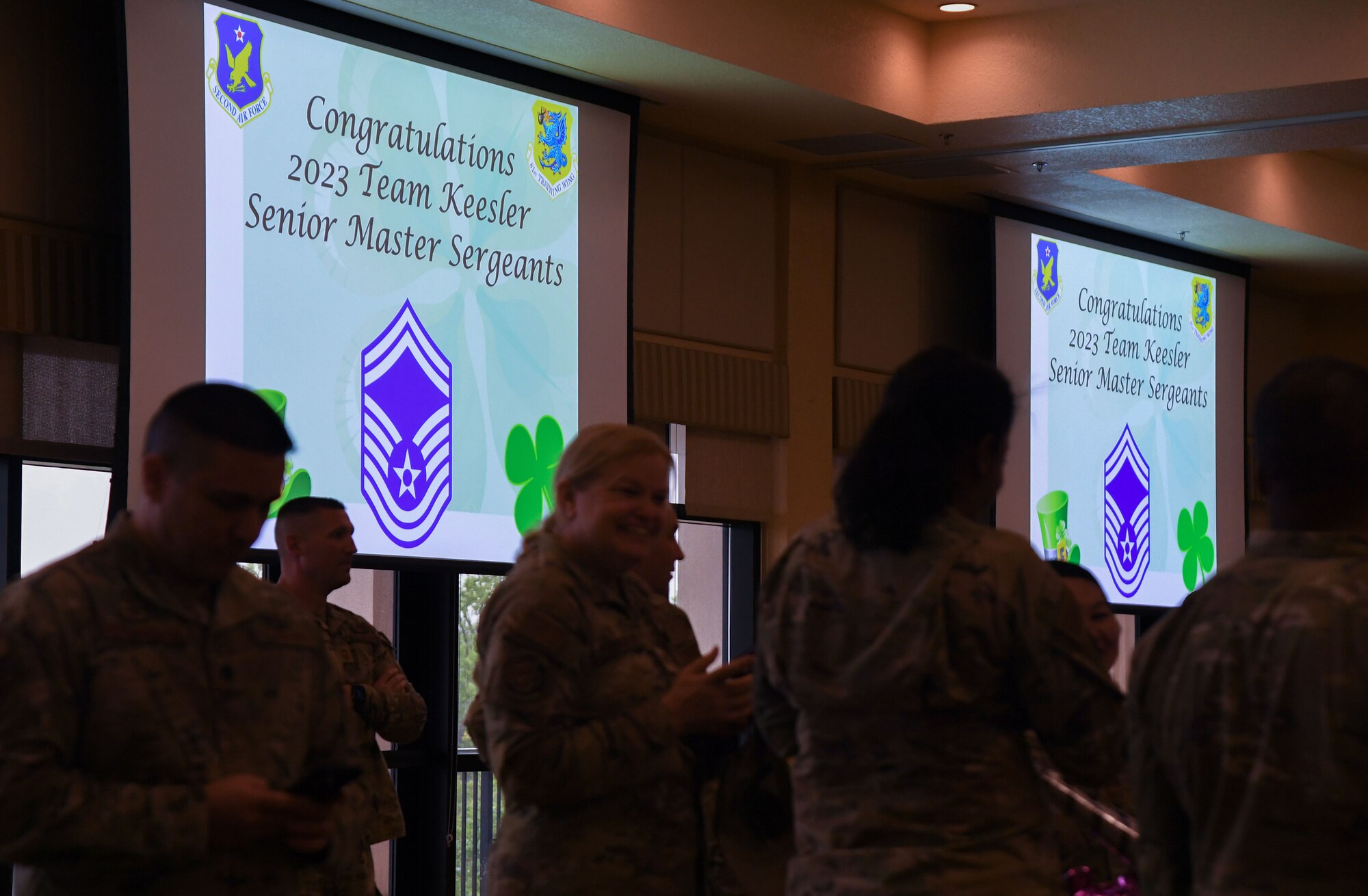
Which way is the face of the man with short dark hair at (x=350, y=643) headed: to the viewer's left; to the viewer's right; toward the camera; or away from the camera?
to the viewer's right

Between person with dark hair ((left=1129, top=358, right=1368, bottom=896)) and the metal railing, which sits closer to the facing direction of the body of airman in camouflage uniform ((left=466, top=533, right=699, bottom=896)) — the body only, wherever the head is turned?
the person with dark hair

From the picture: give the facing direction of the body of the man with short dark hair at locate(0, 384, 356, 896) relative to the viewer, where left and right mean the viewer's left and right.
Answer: facing the viewer and to the right of the viewer

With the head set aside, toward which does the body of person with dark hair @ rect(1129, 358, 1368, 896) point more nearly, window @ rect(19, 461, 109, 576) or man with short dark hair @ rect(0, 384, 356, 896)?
the window

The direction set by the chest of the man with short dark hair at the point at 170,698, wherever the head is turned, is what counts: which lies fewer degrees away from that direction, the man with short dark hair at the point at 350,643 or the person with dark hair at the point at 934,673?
the person with dark hair

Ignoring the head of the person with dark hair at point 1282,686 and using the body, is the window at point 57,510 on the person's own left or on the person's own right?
on the person's own left

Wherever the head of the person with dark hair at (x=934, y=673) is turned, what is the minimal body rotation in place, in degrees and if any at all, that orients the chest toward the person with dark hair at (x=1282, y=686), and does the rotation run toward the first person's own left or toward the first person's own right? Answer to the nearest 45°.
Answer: approximately 45° to the first person's own right

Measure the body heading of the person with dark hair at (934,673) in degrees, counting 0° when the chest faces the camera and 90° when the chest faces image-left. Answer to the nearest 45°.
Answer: approximately 225°

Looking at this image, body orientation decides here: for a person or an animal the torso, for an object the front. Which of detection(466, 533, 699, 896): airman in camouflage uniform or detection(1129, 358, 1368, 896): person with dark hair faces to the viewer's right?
the airman in camouflage uniform

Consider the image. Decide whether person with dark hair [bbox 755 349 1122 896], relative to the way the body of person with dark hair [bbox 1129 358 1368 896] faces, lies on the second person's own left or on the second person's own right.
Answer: on the second person's own left

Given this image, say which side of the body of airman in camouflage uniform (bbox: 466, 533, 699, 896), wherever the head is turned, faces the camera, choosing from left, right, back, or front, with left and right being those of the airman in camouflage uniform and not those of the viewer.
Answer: right

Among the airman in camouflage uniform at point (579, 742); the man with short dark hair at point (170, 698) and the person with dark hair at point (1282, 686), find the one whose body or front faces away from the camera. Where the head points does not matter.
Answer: the person with dark hair

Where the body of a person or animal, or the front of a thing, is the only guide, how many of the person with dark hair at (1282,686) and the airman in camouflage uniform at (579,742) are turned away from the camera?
1

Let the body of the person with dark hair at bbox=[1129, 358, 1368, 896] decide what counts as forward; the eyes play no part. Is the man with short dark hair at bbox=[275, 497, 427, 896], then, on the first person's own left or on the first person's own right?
on the first person's own left

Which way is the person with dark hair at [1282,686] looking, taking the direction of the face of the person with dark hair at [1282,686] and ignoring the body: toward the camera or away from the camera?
away from the camera

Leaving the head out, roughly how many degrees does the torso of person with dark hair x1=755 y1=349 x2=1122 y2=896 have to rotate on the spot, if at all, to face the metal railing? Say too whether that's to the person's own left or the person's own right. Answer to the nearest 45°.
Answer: approximately 90° to the person's own left
